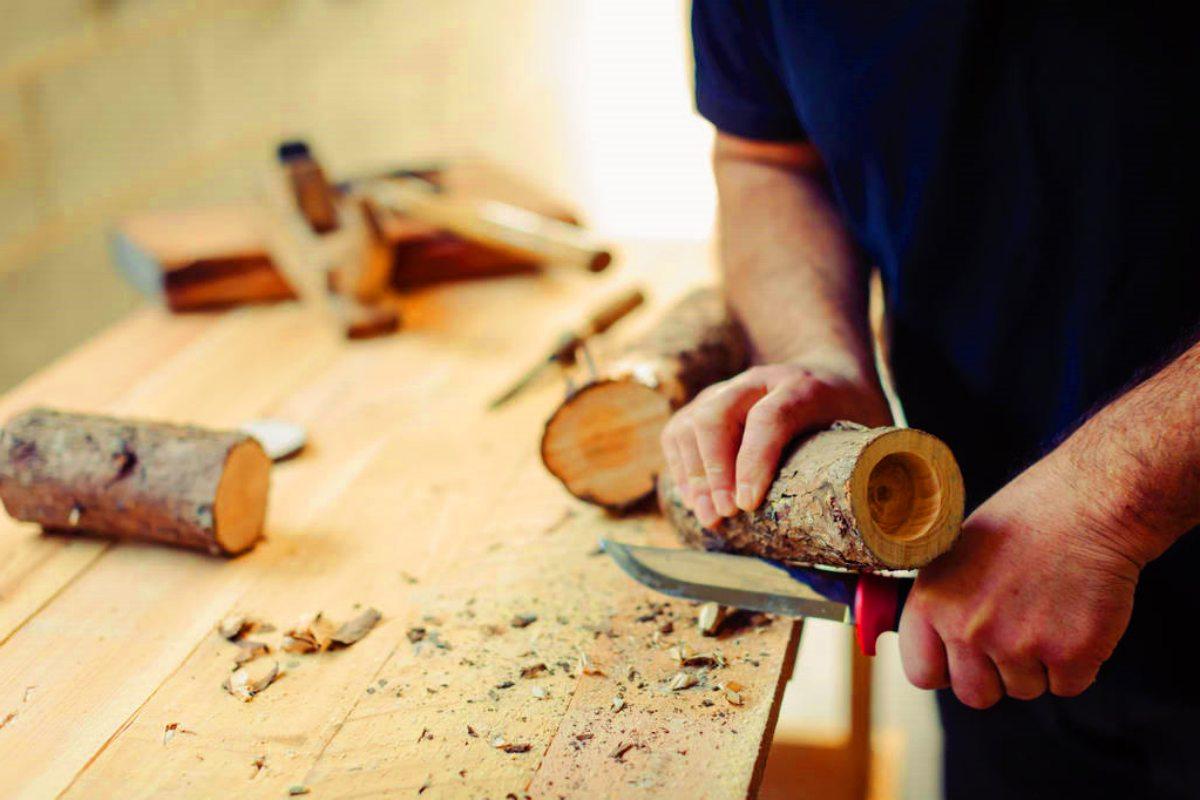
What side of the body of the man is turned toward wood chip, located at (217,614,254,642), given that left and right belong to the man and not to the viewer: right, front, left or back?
front

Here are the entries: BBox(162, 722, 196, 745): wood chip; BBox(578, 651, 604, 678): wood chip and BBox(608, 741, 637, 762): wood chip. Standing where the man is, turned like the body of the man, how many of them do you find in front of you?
3

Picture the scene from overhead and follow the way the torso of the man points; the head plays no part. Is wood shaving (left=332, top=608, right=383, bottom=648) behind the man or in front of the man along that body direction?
in front

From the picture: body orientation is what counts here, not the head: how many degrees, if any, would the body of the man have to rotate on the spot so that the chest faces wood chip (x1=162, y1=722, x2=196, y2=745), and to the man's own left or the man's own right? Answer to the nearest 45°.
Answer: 0° — they already face it

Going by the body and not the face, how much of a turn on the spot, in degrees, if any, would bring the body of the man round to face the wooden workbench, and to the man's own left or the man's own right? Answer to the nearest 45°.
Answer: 0° — they already face it

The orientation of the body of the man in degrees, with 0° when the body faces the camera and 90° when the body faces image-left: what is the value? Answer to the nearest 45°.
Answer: approximately 45°

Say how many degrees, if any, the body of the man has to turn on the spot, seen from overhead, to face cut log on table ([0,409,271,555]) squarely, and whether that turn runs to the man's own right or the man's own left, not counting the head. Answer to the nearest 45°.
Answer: approximately 45° to the man's own right

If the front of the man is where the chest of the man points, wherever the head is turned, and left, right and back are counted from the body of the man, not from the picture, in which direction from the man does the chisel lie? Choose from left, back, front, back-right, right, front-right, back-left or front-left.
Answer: right

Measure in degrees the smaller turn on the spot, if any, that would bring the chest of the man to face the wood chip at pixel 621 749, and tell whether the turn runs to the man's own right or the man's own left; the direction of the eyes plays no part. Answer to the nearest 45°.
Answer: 0° — they already face it

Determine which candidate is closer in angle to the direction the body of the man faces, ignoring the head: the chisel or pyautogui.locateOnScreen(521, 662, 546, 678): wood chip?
the wood chip

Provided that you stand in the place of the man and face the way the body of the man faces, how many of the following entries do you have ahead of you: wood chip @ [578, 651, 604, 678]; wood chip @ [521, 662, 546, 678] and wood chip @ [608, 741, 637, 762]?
3

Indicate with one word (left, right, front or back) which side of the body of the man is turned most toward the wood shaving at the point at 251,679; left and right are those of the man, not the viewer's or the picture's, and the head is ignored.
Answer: front
